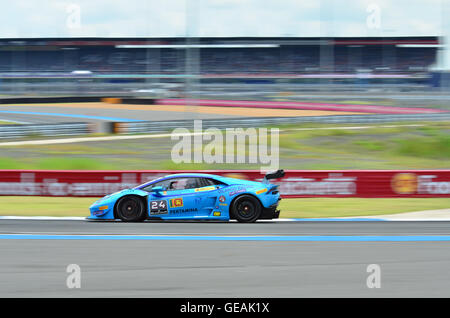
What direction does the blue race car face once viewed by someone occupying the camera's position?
facing to the left of the viewer

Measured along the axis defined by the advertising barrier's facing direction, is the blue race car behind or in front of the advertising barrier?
in front

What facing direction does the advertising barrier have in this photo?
toward the camera

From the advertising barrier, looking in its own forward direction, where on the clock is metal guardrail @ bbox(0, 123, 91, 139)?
The metal guardrail is roughly at 5 o'clock from the advertising barrier.

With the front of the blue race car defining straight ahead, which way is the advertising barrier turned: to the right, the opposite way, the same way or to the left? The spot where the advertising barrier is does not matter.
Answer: to the left

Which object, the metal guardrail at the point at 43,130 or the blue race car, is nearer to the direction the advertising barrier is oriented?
the blue race car

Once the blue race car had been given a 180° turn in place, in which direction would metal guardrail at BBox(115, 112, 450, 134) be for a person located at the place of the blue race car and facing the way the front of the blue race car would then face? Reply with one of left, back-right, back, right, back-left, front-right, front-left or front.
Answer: left

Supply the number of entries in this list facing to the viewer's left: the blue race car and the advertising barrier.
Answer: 1

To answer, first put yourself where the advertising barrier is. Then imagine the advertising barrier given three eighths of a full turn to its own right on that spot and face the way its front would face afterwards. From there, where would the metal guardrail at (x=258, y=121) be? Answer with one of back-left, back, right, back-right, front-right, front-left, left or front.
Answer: front-right
